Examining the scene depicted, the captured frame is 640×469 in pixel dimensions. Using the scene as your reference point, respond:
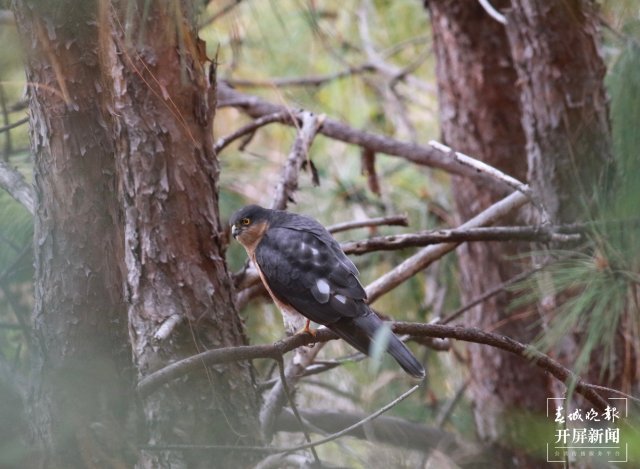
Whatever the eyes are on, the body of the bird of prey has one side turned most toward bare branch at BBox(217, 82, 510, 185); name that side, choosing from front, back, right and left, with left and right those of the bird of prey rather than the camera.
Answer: right

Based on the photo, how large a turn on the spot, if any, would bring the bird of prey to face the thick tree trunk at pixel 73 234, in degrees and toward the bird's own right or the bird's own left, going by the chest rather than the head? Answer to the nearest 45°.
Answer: approximately 45° to the bird's own left

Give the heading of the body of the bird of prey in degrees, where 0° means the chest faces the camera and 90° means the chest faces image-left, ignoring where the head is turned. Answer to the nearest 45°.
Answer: approximately 90°
